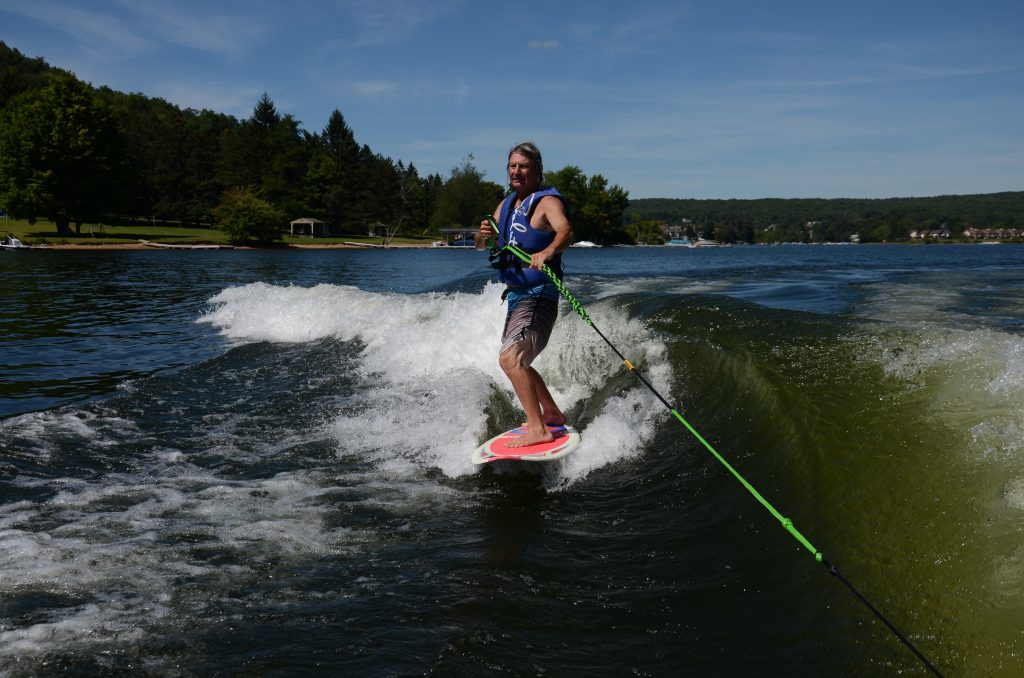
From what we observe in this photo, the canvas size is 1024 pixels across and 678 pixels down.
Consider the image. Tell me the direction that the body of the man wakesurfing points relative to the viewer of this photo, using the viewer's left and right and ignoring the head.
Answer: facing the viewer and to the left of the viewer

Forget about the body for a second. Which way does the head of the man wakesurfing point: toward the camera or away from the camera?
toward the camera
